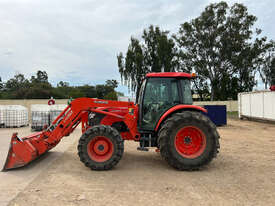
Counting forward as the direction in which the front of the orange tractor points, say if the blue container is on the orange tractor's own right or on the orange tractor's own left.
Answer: on the orange tractor's own right

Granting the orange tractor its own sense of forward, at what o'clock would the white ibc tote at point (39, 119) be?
The white ibc tote is roughly at 2 o'clock from the orange tractor.

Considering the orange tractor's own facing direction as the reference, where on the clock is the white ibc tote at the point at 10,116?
The white ibc tote is roughly at 2 o'clock from the orange tractor.

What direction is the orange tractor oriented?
to the viewer's left

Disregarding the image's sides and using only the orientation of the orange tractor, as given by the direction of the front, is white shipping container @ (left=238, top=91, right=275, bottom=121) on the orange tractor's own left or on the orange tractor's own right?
on the orange tractor's own right

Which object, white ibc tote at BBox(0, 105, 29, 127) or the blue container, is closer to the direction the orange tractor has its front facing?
the white ibc tote
